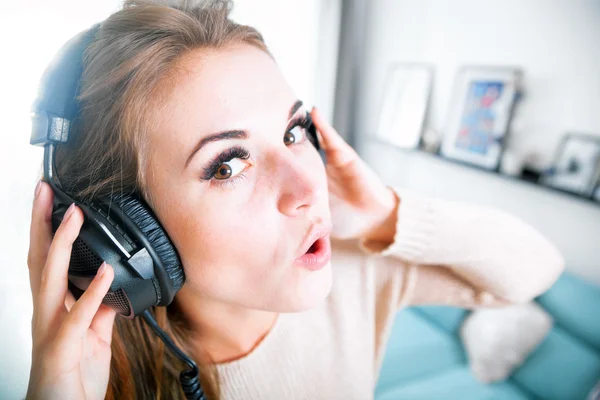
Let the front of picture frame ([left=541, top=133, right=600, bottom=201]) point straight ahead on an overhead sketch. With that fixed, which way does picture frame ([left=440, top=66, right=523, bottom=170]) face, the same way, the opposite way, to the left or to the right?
the same way

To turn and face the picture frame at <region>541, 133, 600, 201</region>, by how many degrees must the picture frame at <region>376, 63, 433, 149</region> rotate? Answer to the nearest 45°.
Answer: approximately 90° to its left

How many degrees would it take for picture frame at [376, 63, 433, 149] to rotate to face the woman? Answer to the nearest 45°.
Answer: approximately 45° to its left

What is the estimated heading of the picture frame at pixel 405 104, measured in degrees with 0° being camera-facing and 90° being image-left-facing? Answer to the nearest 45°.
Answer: approximately 45°

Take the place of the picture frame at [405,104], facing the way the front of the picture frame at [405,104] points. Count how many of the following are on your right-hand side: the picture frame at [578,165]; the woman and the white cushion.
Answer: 0

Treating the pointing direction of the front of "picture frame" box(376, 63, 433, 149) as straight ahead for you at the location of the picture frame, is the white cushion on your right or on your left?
on your left

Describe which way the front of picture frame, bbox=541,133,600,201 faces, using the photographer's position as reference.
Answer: facing the viewer and to the left of the viewer

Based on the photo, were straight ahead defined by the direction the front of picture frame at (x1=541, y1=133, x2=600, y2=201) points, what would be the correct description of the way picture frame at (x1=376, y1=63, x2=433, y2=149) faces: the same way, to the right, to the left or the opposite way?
the same way

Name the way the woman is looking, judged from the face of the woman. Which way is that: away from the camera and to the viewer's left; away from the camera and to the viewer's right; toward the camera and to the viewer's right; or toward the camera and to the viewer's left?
toward the camera and to the viewer's right

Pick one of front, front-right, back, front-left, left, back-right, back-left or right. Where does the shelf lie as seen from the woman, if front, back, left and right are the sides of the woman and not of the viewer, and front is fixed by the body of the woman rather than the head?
left

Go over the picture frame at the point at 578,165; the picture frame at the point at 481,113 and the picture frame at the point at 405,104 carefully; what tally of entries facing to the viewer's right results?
0

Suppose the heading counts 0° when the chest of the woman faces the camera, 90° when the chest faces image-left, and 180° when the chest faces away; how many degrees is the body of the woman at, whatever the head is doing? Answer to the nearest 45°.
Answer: approximately 315°

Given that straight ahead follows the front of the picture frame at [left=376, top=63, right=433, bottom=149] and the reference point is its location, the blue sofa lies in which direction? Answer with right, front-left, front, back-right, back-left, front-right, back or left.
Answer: left
